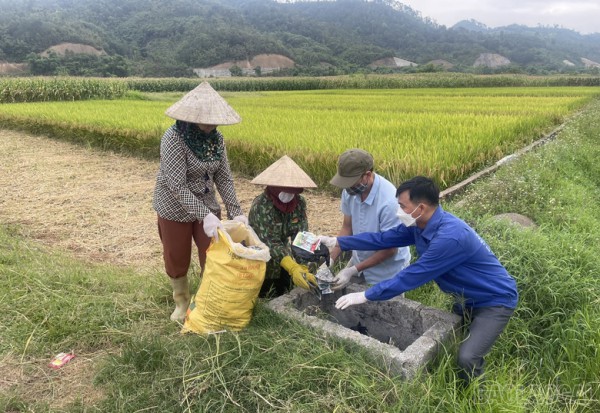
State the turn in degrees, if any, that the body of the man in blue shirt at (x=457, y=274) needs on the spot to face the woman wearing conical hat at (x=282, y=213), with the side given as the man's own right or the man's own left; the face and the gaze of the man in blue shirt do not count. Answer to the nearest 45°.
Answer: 0° — they already face them

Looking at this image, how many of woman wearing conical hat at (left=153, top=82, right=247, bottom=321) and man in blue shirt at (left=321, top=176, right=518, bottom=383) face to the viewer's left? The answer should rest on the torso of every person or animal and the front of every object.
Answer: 1

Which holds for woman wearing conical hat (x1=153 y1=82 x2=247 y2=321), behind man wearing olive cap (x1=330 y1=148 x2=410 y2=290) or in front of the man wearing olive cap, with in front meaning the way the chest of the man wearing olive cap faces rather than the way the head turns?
in front

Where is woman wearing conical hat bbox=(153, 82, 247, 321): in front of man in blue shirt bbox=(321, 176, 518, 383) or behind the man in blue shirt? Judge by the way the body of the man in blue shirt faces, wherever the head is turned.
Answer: in front

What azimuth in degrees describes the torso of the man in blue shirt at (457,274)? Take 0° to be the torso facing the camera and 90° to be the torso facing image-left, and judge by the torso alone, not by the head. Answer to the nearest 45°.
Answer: approximately 90°

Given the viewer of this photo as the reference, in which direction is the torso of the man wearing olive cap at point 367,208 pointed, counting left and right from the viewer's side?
facing the viewer and to the left of the viewer

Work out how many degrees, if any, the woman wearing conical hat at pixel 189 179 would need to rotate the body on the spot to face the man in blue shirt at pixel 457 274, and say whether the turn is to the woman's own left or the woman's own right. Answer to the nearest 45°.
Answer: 0° — they already face them

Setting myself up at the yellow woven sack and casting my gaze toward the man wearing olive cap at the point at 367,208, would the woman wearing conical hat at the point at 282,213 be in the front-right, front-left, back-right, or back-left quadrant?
front-left

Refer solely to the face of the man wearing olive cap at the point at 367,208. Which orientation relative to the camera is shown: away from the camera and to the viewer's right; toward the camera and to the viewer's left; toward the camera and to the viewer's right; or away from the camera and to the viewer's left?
toward the camera and to the viewer's left

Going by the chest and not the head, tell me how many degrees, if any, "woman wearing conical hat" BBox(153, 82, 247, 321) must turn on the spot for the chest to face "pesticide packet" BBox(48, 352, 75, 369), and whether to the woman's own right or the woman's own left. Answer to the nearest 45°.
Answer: approximately 90° to the woman's own right

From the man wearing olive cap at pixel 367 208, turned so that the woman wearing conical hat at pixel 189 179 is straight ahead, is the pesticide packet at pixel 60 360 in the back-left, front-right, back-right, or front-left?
front-left

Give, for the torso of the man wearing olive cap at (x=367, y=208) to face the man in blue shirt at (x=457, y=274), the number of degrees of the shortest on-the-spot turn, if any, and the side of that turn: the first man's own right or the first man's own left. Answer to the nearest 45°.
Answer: approximately 90° to the first man's own left

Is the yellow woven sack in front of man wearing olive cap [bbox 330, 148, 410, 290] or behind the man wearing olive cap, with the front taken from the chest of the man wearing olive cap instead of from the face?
in front

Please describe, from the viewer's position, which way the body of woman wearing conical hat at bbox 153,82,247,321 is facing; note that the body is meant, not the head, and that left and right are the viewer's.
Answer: facing the viewer and to the right of the viewer
